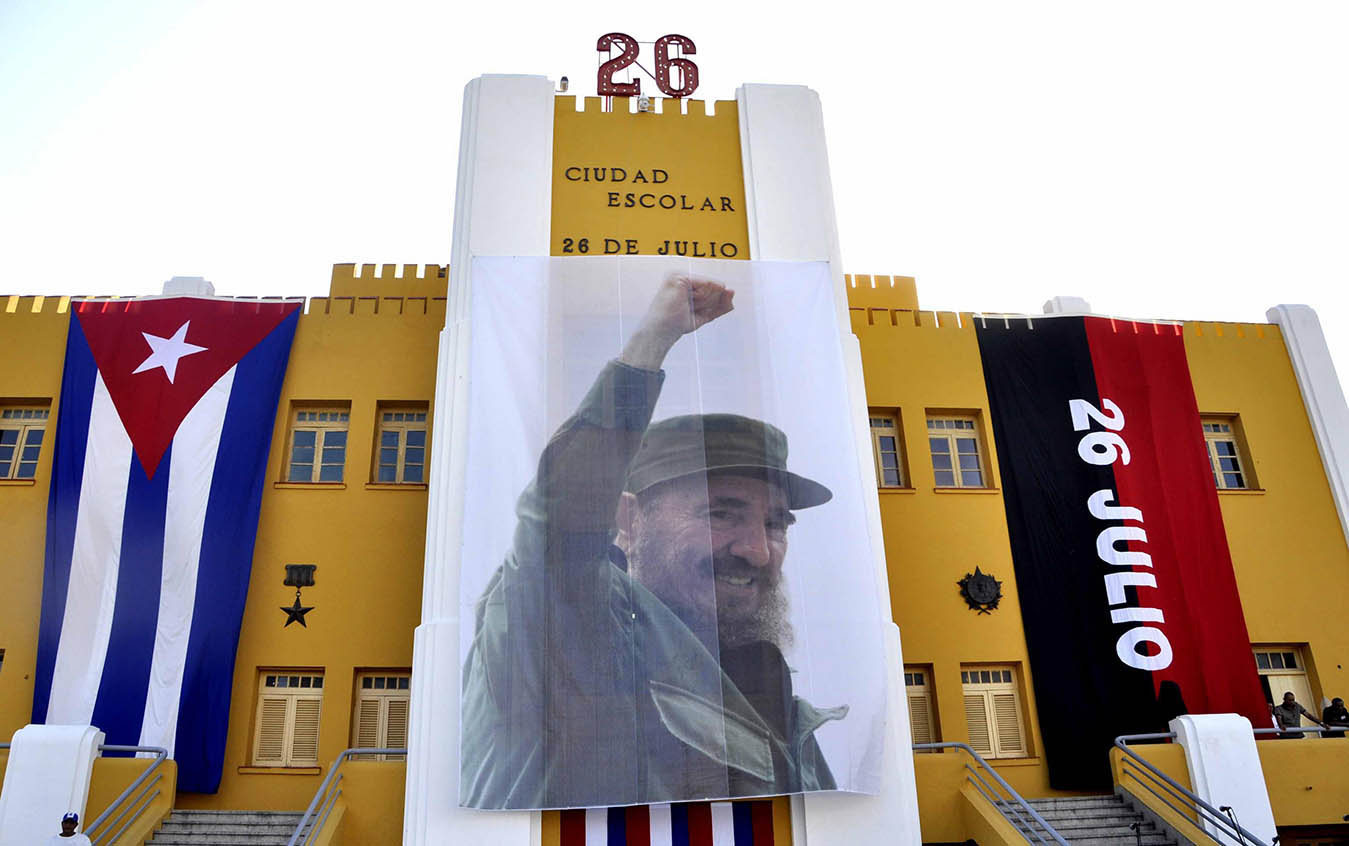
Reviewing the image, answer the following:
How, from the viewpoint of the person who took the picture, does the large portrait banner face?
facing the viewer

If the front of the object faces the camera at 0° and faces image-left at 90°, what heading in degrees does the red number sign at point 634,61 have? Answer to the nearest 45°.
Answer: approximately 0°

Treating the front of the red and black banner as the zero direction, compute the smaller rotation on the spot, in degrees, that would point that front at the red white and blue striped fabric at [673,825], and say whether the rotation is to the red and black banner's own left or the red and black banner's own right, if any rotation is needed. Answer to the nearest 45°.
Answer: approximately 45° to the red and black banner's own right

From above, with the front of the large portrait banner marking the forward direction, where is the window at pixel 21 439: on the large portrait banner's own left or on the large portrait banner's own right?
on the large portrait banner's own right

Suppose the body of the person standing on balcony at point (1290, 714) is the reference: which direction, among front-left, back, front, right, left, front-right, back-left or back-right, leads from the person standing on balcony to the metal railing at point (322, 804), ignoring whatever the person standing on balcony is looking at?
front-right

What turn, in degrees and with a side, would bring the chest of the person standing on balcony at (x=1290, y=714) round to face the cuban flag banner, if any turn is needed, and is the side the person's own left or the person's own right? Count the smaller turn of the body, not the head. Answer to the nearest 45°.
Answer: approximately 45° to the person's own right

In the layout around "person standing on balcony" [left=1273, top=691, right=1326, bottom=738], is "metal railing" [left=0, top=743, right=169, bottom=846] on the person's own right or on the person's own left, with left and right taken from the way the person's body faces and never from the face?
on the person's own right

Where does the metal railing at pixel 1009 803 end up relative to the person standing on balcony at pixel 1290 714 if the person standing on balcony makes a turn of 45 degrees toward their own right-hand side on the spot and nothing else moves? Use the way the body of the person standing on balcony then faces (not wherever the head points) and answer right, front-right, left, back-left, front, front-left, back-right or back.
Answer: front
